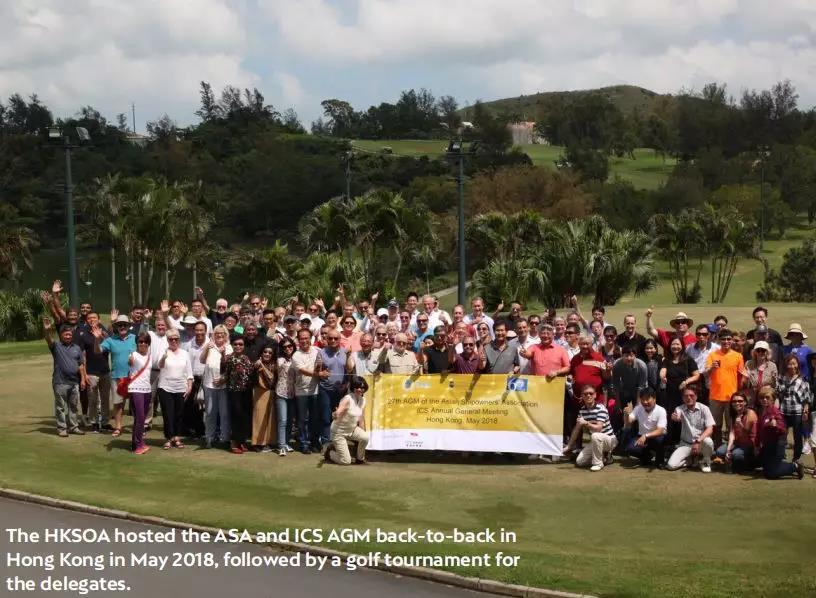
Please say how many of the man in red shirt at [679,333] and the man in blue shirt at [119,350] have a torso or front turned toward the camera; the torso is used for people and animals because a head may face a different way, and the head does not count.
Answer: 2

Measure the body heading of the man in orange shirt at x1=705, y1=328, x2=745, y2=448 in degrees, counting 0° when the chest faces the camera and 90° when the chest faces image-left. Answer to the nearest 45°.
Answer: approximately 0°

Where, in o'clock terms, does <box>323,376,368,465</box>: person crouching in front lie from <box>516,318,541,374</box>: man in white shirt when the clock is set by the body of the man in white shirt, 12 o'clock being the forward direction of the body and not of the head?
The person crouching in front is roughly at 2 o'clock from the man in white shirt.

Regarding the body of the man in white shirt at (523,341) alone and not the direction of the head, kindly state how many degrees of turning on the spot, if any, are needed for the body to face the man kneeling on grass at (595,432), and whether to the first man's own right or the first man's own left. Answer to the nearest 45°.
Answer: approximately 45° to the first man's own left

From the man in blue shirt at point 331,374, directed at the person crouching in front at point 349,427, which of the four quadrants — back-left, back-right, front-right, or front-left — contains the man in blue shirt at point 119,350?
back-right

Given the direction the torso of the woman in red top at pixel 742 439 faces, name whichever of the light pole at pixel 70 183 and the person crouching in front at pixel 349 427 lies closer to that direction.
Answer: the person crouching in front

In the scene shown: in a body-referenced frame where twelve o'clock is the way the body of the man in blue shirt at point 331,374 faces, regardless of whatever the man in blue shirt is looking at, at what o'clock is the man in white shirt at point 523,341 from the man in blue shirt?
The man in white shirt is roughly at 9 o'clock from the man in blue shirt.

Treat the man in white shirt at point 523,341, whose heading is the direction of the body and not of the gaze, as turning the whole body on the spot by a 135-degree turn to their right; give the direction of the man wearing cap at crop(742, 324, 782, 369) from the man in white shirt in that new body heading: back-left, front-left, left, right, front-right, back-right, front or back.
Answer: back-right

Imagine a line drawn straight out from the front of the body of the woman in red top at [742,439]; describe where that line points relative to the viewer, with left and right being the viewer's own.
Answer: facing the viewer and to the left of the viewer

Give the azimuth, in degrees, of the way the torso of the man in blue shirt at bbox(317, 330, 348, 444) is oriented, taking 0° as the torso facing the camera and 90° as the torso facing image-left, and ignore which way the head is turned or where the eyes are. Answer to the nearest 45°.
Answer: approximately 0°
